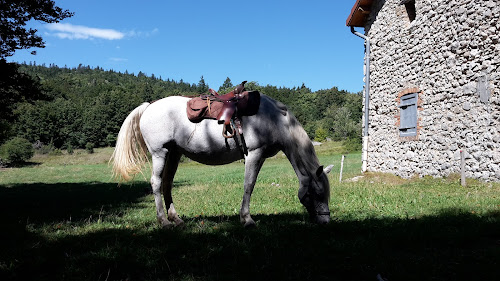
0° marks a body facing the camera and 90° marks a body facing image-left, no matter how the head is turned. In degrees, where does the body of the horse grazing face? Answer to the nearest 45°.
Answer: approximately 270°

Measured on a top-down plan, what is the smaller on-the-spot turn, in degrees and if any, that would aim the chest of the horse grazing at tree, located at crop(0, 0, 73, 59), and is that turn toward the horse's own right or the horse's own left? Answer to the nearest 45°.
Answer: approximately 135° to the horse's own left

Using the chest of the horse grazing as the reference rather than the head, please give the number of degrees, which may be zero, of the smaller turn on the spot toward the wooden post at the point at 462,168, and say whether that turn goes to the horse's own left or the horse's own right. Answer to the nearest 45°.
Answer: approximately 45° to the horse's own left

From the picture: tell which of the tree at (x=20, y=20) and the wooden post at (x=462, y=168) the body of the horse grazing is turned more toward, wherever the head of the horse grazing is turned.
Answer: the wooden post
